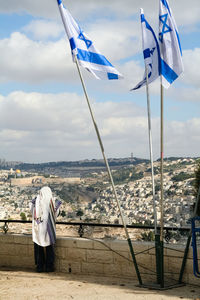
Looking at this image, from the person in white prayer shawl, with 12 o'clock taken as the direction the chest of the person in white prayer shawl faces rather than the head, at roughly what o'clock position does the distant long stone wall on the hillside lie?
The distant long stone wall on the hillside is roughly at 12 o'clock from the person in white prayer shawl.

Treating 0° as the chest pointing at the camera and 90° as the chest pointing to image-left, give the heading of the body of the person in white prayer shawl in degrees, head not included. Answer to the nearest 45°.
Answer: approximately 180°
